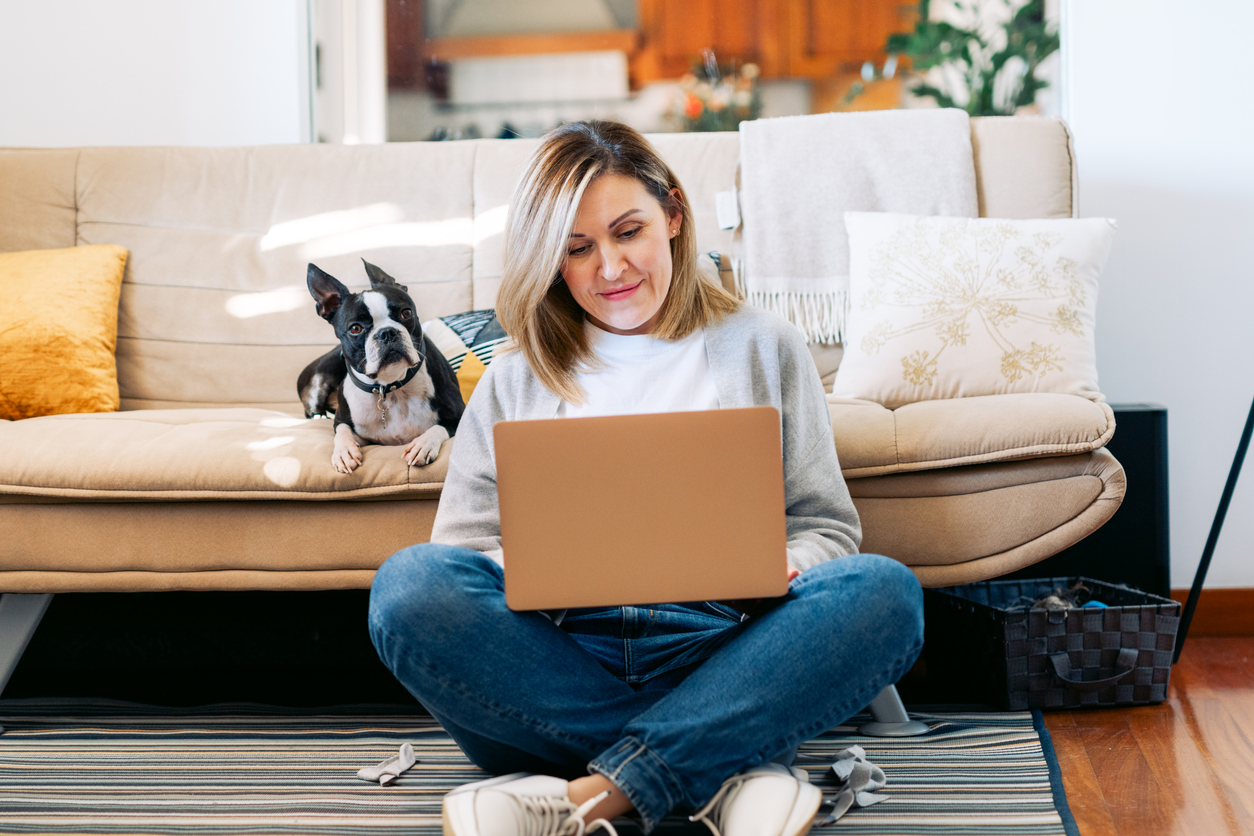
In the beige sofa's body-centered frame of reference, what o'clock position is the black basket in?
The black basket is roughly at 9 o'clock from the beige sofa.

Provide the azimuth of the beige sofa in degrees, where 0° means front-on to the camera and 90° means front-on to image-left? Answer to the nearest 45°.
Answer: approximately 0°

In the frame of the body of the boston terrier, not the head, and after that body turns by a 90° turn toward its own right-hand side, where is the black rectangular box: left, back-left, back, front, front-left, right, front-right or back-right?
back

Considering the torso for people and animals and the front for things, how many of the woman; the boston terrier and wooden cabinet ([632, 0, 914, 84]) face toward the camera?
3

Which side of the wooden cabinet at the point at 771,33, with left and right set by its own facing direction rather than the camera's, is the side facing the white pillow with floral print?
front

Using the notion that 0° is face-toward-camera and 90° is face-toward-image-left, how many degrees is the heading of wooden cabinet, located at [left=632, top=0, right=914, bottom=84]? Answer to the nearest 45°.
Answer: approximately 0°
